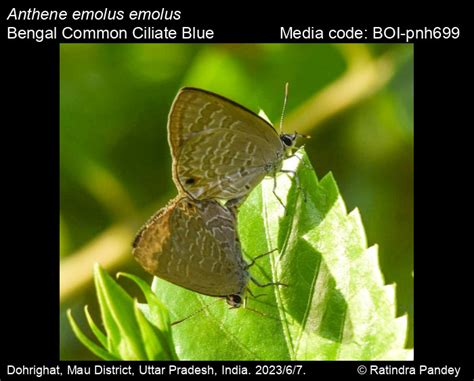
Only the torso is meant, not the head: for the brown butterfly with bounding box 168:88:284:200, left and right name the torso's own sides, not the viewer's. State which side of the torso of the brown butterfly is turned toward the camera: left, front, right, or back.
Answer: right

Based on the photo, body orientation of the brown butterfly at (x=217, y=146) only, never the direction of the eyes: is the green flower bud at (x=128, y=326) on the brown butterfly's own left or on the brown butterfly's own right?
on the brown butterfly's own right
